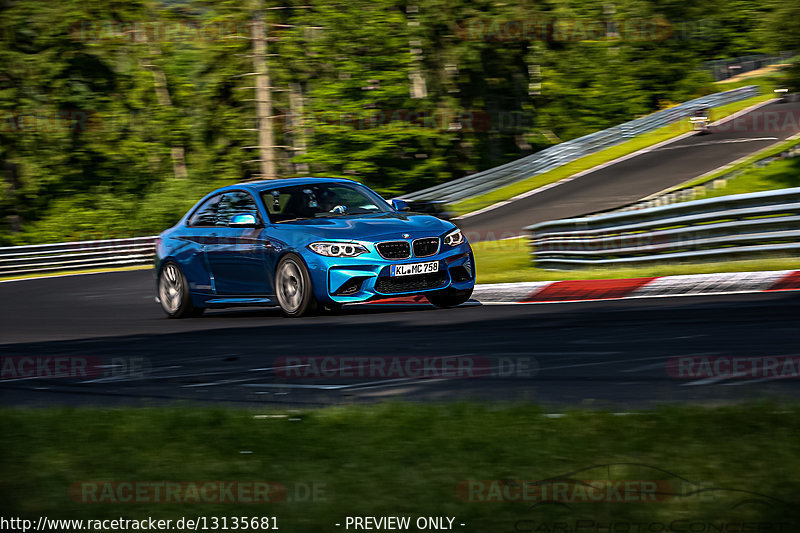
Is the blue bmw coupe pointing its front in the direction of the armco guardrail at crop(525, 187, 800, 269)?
no

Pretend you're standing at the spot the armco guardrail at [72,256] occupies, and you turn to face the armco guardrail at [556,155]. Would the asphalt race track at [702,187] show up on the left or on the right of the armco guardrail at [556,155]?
right

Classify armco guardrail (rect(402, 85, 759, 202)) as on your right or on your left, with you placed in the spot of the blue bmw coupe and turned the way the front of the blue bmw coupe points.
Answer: on your left

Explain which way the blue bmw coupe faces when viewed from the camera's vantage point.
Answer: facing the viewer and to the right of the viewer

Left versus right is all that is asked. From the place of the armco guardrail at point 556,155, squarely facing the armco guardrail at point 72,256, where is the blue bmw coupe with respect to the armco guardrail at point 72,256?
left

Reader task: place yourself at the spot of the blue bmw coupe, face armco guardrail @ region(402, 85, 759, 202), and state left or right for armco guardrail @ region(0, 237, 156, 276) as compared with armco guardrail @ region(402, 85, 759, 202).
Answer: left

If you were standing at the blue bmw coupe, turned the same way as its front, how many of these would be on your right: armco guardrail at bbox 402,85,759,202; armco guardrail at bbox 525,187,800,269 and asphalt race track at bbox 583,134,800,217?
0

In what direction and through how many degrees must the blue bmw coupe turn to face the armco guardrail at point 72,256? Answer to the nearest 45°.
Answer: approximately 135° to its left

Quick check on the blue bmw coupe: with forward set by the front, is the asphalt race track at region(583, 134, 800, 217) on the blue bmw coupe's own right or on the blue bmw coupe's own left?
on the blue bmw coupe's own left
